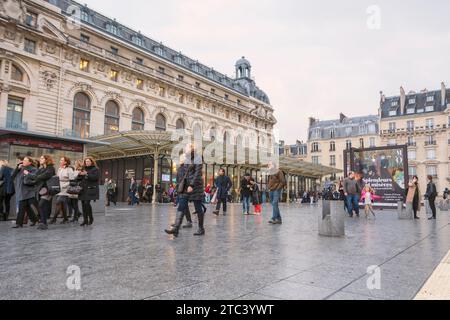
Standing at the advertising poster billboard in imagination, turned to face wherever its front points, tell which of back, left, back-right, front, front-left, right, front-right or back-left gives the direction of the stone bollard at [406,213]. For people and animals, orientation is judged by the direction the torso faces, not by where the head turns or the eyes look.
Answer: front

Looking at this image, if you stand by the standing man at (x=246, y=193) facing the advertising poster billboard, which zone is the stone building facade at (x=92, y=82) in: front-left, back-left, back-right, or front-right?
back-left

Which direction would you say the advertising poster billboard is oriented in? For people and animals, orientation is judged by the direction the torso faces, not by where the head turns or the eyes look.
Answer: toward the camera

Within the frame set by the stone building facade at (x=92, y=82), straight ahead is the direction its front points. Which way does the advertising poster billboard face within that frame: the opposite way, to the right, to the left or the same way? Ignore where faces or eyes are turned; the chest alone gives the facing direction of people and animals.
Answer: to the right

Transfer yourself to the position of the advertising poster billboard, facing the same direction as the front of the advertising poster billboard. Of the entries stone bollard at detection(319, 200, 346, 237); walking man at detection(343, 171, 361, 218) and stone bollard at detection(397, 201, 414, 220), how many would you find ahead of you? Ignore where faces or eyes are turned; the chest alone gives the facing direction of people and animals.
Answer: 3

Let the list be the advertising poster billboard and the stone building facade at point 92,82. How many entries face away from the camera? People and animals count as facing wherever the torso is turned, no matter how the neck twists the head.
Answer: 0

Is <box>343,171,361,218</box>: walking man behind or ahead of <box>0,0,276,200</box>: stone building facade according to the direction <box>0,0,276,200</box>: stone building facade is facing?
ahead

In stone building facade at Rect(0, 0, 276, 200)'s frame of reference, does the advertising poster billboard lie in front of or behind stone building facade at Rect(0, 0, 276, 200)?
in front

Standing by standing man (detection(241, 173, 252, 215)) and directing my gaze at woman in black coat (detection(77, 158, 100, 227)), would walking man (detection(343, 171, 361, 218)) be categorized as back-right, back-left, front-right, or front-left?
back-left

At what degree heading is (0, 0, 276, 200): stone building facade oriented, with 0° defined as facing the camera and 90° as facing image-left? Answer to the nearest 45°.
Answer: approximately 315°

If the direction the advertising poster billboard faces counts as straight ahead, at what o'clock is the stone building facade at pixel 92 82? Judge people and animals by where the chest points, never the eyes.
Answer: The stone building facade is roughly at 3 o'clock from the advertising poster billboard.

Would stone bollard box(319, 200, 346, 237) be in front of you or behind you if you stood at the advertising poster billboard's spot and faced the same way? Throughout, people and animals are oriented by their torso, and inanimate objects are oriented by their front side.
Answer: in front
